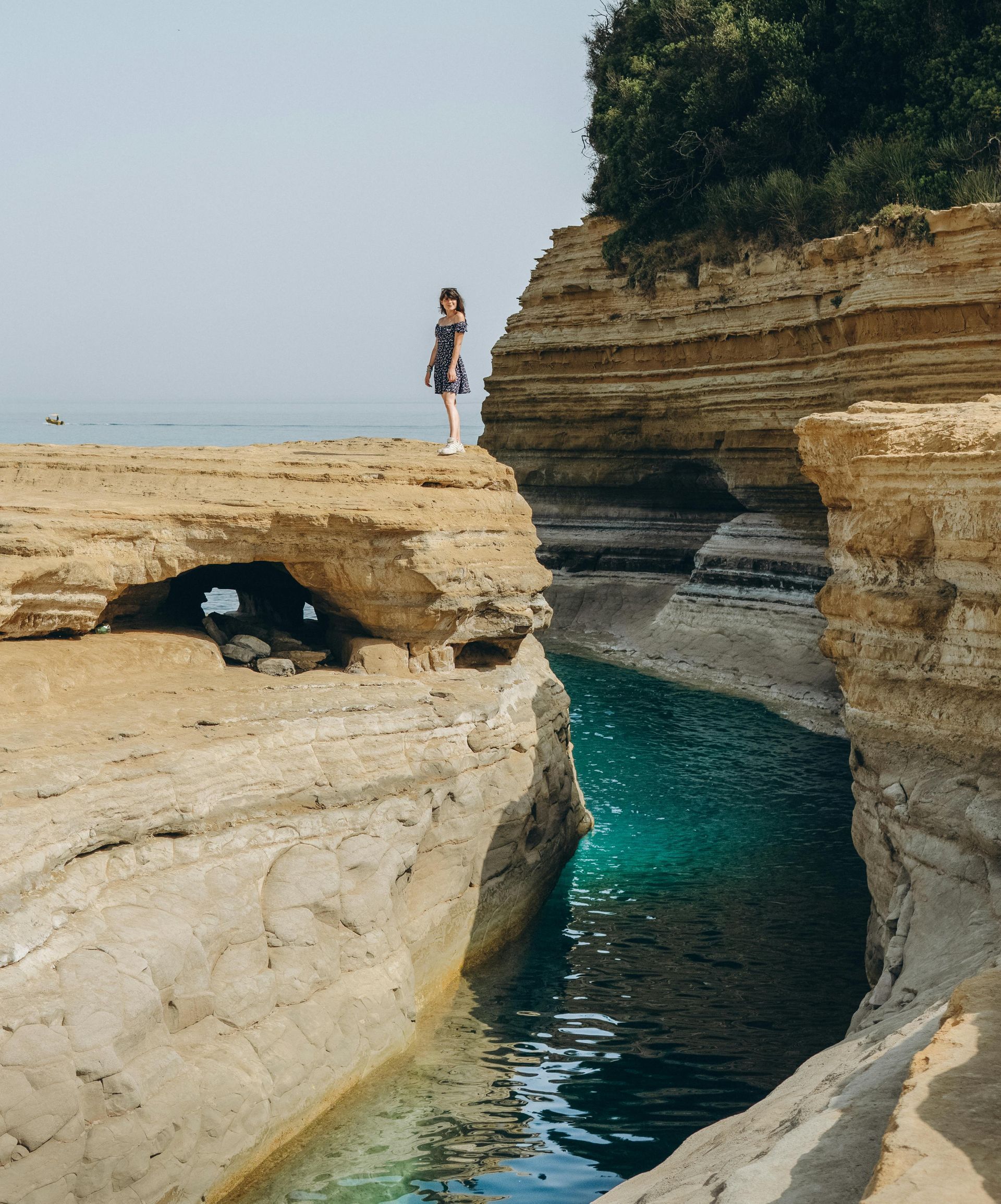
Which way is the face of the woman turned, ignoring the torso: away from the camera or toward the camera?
toward the camera

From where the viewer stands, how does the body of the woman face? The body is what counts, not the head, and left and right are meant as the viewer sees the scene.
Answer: facing the viewer and to the left of the viewer
